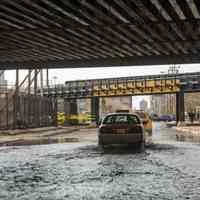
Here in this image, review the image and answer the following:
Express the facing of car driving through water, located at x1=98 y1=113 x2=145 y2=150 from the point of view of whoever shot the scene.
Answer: facing away from the viewer
